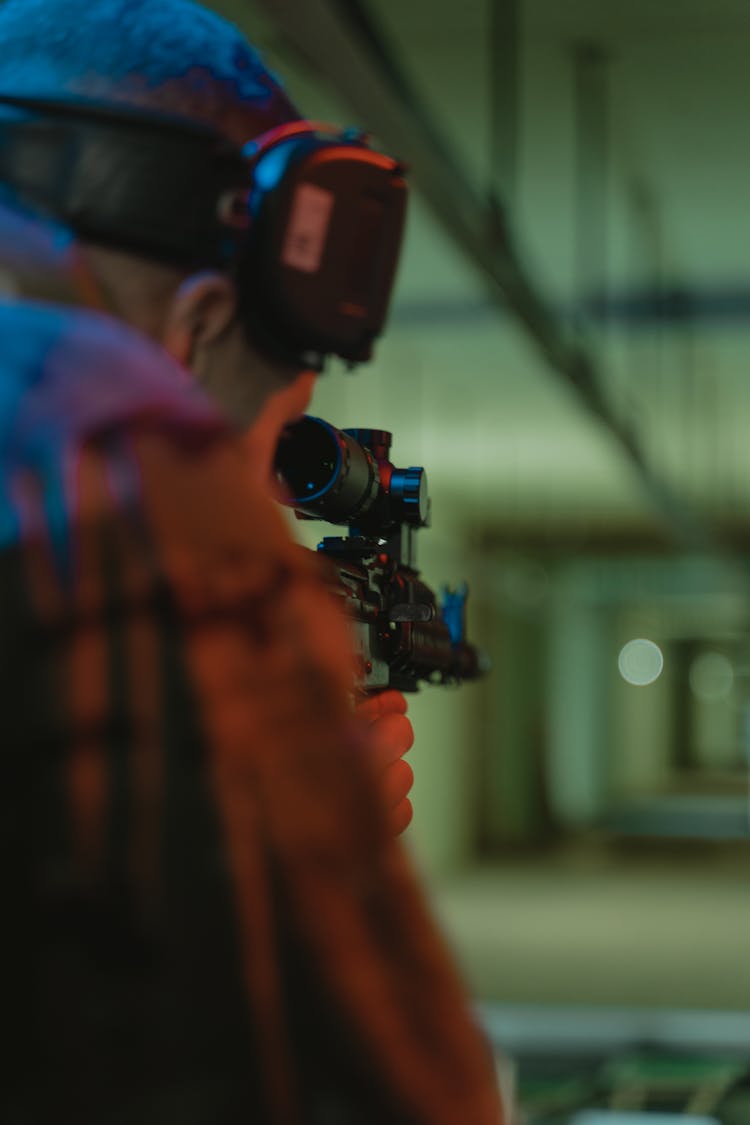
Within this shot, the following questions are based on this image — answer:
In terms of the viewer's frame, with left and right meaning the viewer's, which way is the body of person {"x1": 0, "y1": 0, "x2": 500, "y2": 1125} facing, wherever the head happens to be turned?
facing away from the viewer and to the right of the viewer

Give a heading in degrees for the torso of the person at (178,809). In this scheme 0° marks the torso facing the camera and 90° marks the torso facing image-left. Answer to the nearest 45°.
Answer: approximately 225°
